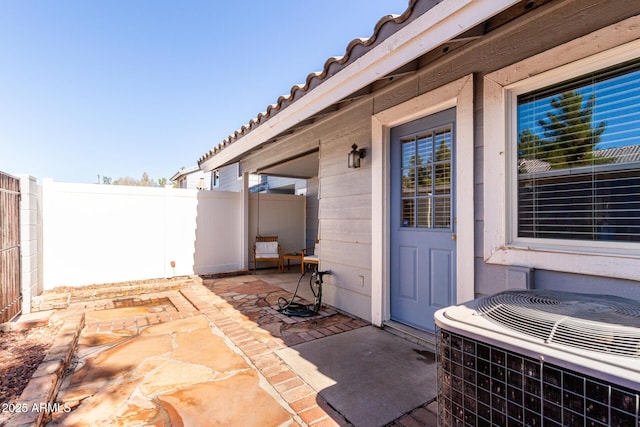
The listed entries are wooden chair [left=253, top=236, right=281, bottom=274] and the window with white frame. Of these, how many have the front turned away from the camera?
0

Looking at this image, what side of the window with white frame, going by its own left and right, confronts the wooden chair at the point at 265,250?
right

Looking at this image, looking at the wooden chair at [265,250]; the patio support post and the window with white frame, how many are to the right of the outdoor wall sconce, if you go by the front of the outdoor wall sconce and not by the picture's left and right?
2

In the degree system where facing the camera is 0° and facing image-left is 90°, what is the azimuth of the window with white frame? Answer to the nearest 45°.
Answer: approximately 45°

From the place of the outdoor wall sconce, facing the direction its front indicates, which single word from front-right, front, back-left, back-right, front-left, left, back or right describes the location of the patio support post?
right

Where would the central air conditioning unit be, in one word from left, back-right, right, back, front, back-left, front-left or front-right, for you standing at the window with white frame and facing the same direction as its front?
front-left

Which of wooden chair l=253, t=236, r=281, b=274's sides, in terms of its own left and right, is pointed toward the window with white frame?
front

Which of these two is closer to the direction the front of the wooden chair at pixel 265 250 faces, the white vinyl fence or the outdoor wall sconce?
the outdoor wall sconce

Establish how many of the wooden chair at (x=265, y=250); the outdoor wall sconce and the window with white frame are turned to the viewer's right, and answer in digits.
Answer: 0

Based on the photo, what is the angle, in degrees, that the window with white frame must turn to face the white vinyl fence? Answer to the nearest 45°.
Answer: approximately 45° to its right

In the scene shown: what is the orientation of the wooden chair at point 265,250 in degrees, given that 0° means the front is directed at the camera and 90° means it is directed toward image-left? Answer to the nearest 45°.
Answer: approximately 0°

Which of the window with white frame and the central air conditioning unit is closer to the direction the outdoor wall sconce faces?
the central air conditioning unit

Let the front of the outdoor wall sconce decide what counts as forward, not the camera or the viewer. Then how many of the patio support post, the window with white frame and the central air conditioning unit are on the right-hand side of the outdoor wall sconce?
1

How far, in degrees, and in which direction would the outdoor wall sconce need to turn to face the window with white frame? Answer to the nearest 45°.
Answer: approximately 90° to its left

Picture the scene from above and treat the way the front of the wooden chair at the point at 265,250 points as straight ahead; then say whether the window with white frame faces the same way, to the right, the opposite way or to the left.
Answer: to the right

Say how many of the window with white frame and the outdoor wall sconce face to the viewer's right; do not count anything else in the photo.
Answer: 0

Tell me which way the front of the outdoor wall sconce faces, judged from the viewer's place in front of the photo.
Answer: facing the viewer and to the left of the viewer

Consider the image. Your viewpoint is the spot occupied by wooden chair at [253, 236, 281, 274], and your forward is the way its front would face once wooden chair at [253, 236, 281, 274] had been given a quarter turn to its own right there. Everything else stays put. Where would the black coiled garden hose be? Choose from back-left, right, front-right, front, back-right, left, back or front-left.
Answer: left
